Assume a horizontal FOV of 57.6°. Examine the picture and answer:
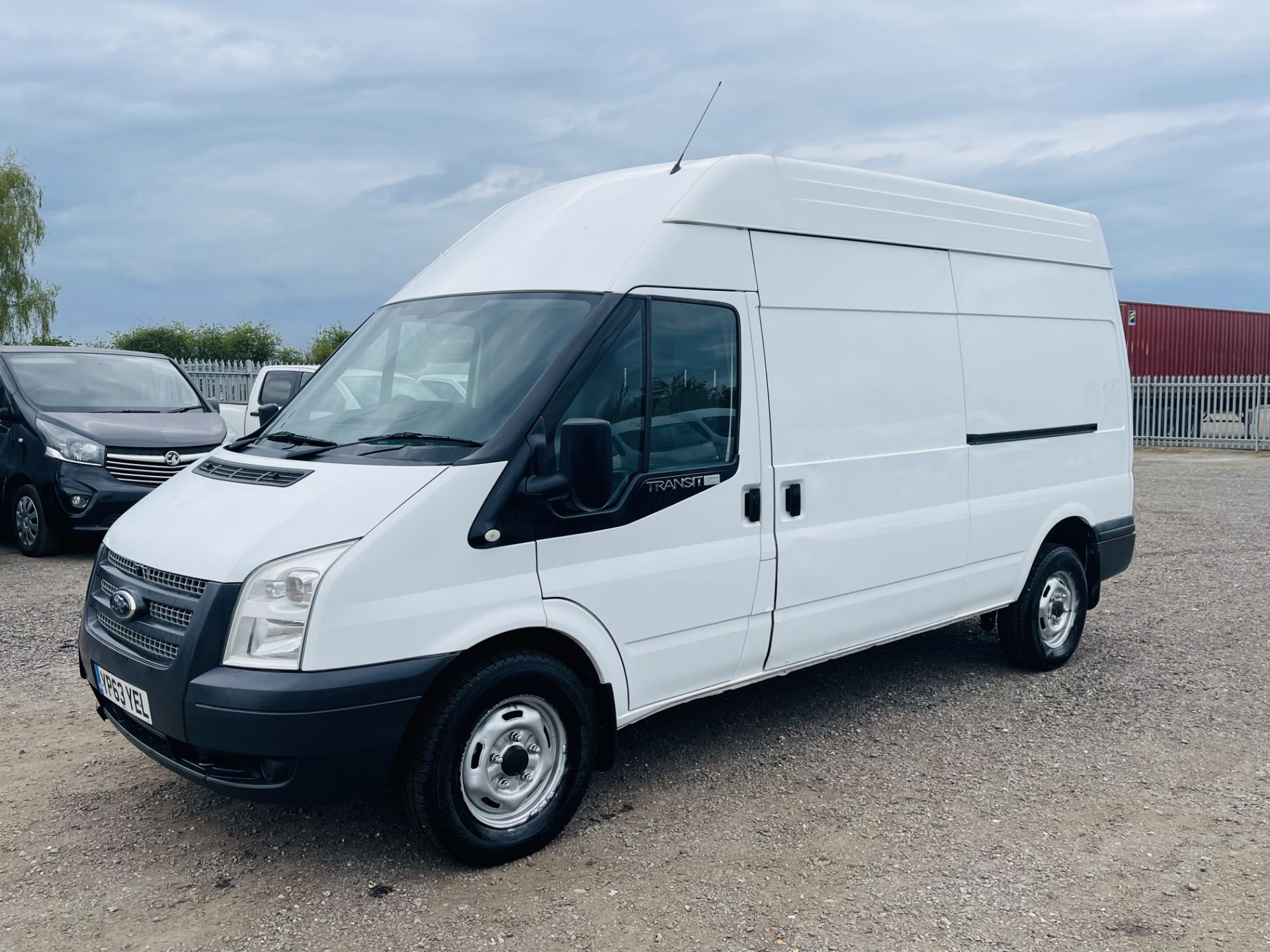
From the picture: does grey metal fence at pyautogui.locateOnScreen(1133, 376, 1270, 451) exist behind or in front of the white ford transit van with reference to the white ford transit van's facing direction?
behind

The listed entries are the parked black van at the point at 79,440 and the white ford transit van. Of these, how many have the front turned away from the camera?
0

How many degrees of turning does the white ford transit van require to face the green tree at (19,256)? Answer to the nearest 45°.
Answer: approximately 90° to its right

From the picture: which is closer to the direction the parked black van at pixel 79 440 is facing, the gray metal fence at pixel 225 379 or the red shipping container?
the red shipping container

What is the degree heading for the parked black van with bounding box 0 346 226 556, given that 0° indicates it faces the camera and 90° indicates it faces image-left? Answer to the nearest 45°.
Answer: approximately 315°

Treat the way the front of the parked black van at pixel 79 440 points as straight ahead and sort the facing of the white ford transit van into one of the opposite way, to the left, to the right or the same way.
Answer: to the right

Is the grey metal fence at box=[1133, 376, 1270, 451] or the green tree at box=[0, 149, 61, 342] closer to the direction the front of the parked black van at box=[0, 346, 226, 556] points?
the grey metal fence

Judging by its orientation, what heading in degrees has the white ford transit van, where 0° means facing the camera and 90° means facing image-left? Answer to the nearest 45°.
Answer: approximately 45°

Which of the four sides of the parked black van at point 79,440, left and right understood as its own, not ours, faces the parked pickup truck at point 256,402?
left

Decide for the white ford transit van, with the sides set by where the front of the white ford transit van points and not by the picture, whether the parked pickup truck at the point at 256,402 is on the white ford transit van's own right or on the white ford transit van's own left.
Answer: on the white ford transit van's own right

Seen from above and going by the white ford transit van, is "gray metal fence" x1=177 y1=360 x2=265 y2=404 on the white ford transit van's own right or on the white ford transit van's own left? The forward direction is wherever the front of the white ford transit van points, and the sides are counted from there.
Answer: on the white ford transit van's own right
